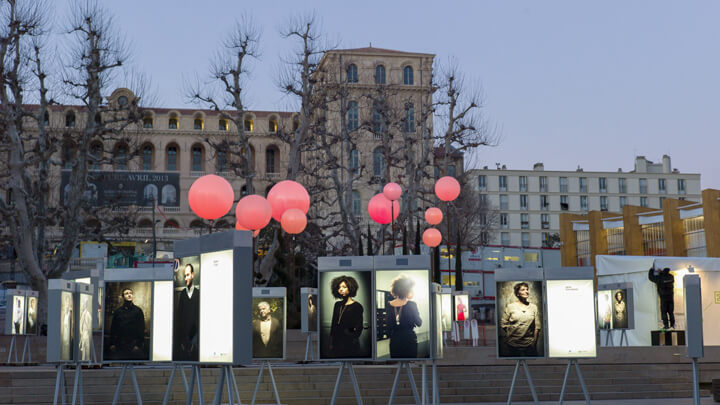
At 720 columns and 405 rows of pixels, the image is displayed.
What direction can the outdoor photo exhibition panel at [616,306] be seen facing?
toward the camera

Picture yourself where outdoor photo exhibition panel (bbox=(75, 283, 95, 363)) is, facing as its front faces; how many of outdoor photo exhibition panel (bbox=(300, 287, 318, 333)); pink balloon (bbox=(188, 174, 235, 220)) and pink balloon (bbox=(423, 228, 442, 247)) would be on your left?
3

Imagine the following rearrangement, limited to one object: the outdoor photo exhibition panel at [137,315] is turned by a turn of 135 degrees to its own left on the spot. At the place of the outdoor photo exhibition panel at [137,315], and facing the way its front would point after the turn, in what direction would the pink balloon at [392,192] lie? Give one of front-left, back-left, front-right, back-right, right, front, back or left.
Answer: front

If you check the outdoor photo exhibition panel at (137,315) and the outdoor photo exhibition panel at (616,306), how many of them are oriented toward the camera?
2

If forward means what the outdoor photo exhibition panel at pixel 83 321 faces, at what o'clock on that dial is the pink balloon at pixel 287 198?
The pink balloon is roughly at 9 o'clock from the outdoor photo exhibition panel.

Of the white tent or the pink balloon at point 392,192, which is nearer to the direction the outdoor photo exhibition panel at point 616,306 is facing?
the pink balloon

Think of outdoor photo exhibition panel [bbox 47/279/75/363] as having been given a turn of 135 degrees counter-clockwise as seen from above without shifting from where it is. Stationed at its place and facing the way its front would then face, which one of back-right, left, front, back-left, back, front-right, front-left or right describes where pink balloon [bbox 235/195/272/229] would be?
front-right

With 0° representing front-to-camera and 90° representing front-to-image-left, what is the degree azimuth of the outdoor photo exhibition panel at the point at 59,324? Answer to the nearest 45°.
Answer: approximately 315°

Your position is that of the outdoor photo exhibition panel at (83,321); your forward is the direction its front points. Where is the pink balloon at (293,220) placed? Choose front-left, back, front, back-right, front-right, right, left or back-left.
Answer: left

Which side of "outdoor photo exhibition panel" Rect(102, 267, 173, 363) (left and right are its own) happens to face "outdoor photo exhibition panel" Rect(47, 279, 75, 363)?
right

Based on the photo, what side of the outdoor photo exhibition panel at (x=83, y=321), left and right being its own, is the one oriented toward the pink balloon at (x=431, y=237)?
left

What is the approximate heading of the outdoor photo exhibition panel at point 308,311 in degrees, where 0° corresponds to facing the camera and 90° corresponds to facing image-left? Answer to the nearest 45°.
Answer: approximately 315°
